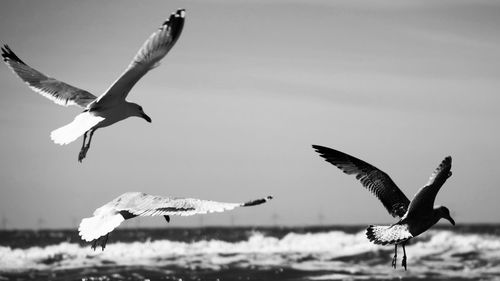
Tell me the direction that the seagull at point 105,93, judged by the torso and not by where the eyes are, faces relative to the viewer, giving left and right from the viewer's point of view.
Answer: facing away from the viewer and to the right of the viewer

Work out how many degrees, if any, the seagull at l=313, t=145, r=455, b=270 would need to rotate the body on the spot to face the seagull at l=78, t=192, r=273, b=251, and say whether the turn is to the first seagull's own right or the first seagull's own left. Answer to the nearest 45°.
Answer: approximately 135° to the first seagull's own left

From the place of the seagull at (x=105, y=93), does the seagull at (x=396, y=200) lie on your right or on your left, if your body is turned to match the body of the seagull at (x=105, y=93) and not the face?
on your right

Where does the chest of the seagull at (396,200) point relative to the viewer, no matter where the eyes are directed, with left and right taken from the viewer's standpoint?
facing away from the viewer and to the right of the viewer

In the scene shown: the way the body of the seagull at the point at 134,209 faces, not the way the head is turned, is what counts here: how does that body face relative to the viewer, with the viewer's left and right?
facing away from the viewer and to the right of the viewer
